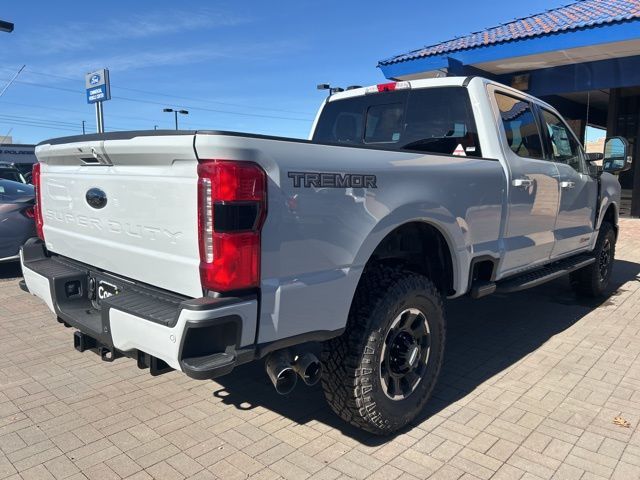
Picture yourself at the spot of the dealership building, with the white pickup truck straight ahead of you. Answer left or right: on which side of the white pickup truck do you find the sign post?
right

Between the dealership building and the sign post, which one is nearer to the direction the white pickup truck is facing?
the dealership building

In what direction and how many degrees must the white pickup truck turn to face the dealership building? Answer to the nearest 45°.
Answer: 0° — it already faces it

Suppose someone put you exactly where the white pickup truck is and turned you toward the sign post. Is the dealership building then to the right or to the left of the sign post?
right

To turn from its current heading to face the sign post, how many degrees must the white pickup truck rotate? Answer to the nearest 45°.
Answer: approximately 90° to its left

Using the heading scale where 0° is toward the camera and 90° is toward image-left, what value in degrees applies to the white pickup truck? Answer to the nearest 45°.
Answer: approximately 225°
